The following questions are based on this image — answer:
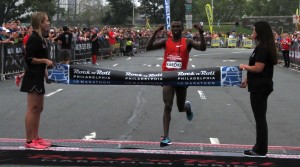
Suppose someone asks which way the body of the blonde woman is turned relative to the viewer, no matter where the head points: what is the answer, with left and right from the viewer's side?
facing to the right of the viewer

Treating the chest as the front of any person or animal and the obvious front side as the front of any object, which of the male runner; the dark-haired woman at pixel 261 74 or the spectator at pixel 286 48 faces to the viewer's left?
the dark-haired woman

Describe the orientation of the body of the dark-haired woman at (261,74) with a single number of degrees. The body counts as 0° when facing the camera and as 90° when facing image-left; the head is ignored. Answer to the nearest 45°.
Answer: approximately 90°

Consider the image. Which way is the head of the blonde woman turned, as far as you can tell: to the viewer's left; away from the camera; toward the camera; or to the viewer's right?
to the viewer's right

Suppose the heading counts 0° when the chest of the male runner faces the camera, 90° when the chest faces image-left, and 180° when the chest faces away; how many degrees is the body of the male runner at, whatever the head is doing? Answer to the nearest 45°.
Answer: approximately 0°

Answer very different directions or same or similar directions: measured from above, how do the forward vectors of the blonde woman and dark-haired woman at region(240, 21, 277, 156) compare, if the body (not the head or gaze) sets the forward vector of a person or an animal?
very different directions

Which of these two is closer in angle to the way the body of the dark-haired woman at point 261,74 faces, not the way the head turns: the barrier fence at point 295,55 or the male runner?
the male runner

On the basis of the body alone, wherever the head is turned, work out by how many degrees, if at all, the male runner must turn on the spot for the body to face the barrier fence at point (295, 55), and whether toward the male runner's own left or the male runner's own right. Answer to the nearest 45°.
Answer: approximately 180°
